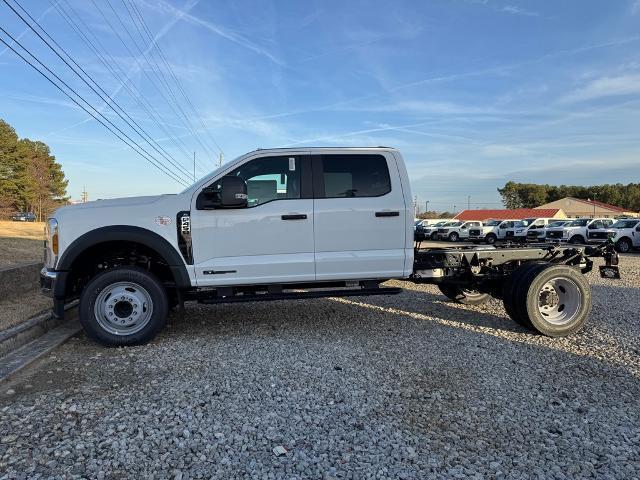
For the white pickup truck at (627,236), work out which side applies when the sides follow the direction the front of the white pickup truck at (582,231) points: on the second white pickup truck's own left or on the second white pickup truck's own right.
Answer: on the second white pickup truck's own left

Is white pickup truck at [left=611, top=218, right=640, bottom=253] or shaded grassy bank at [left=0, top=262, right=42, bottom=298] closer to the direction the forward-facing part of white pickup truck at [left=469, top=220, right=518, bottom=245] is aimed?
the shaded grassy bank

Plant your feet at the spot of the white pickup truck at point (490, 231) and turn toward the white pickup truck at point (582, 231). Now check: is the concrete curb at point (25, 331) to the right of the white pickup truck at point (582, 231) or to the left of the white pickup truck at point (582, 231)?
right

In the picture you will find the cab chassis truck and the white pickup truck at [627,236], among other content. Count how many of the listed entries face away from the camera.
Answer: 0

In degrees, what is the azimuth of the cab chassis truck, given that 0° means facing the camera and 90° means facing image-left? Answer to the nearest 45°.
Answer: approximately 90°

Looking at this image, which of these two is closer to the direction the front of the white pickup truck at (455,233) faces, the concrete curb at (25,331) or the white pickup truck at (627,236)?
the concrete curb

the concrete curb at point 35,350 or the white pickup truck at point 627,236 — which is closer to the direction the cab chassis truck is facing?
the concrete curb

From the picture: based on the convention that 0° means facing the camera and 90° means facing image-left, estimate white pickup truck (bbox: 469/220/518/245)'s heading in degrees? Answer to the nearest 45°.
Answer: approximately 45°
